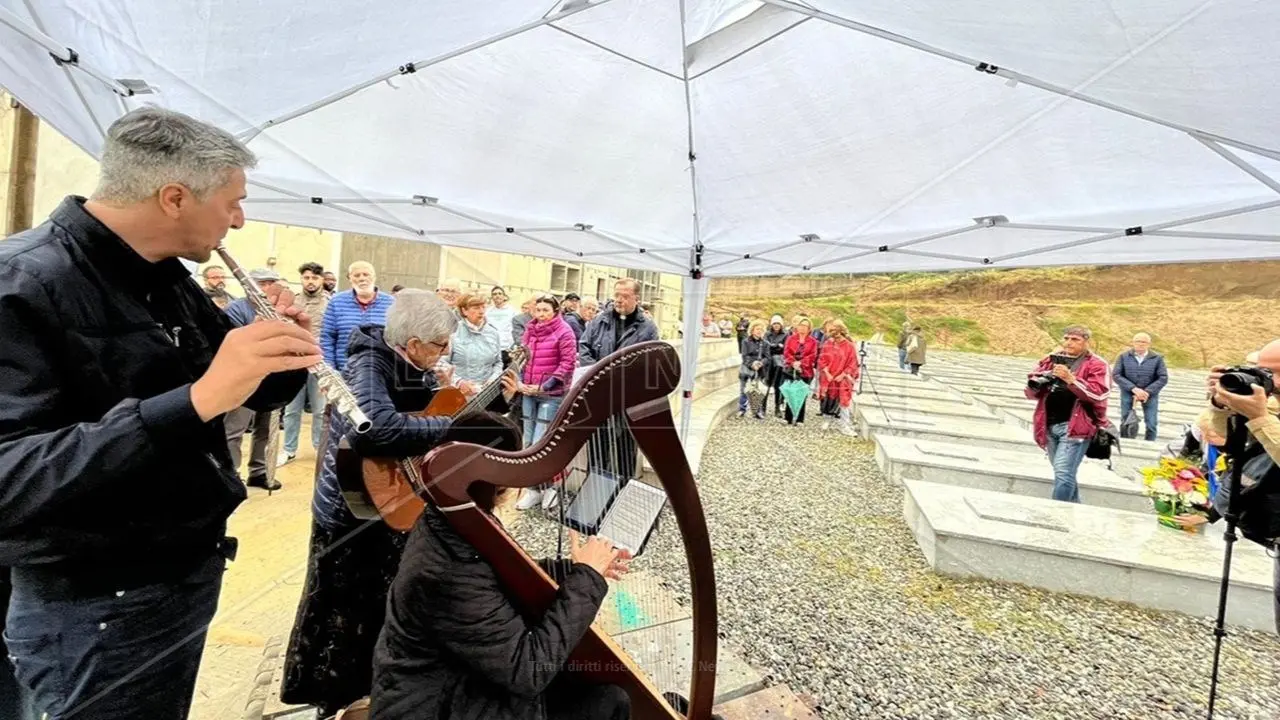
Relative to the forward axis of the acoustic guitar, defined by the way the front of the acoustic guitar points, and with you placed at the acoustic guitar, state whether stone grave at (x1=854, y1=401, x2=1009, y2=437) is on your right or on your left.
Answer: on your left

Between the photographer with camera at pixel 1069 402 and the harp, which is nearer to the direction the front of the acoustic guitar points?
the harp

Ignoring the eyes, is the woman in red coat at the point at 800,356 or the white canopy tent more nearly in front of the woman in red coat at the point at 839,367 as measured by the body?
the white canopy tent

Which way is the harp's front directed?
to the viewer's right

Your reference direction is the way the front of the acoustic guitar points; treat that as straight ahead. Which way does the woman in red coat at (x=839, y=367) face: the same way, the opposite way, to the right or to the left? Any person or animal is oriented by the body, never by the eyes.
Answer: to the right

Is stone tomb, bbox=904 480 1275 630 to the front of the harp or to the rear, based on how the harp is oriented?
to the front

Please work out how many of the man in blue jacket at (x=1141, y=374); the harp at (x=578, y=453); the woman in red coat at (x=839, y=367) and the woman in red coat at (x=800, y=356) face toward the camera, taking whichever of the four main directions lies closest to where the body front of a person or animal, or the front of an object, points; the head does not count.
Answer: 3

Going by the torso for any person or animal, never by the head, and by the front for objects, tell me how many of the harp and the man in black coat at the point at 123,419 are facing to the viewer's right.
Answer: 2

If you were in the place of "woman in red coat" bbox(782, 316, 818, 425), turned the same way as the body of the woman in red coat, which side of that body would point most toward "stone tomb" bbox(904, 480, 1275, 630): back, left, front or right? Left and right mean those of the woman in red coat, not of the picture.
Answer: front

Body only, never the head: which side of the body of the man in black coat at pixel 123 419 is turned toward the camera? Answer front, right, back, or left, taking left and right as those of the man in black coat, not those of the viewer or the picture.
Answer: right

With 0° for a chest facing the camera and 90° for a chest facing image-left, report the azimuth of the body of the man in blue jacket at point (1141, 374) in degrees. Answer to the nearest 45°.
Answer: approximately 0°

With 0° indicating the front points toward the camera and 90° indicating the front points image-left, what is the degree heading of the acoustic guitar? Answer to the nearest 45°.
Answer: approximately 315°

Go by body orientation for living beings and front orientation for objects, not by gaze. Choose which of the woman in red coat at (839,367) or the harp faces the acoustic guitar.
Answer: the woman in red coat

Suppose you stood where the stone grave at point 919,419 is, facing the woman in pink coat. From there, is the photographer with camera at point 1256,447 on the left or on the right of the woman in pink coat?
left
